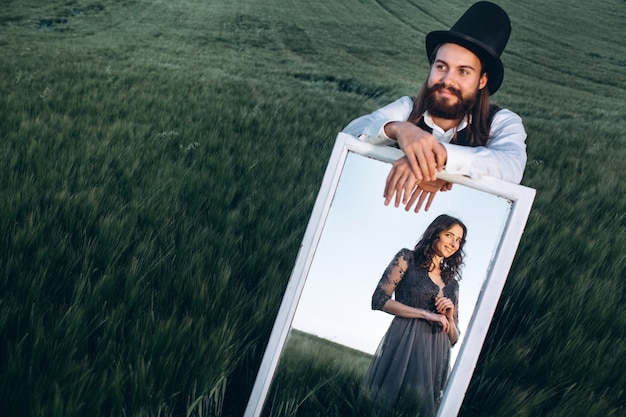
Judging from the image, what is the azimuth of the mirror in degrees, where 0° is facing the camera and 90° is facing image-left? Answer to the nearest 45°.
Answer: approximately 0°
